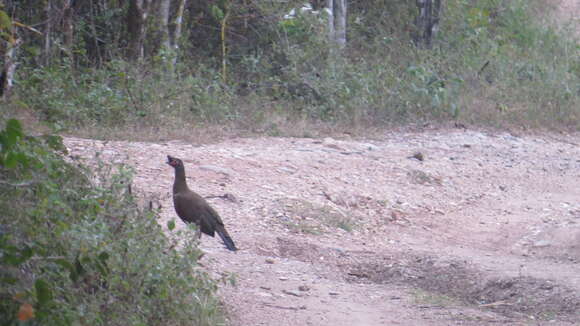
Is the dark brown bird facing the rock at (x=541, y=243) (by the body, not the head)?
no

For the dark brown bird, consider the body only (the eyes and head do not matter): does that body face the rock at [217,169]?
no

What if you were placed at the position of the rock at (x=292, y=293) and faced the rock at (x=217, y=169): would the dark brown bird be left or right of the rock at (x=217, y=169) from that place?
left

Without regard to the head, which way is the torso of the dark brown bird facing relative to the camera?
to the viewer's left

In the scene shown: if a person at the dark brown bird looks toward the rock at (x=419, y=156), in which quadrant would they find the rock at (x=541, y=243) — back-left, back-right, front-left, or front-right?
front-right

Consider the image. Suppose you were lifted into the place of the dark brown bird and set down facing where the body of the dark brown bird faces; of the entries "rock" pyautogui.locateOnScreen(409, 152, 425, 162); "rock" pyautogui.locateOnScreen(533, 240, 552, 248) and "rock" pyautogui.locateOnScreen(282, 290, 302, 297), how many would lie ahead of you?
0

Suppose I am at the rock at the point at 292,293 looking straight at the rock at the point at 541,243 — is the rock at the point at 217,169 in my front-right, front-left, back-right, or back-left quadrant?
front-left

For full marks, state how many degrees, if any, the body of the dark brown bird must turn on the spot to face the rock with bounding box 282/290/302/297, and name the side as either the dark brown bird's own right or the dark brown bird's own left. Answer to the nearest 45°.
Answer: approximately 135° to the dark brown bird's own left

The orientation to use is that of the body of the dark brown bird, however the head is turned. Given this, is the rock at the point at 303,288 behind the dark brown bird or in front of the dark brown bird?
behind

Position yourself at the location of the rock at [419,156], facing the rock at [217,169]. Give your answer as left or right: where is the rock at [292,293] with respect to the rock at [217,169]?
left

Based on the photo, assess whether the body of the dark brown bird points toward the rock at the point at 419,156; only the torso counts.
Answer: no

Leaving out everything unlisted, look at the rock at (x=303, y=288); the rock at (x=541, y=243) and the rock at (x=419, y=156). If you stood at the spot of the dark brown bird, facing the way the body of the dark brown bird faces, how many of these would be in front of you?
0
